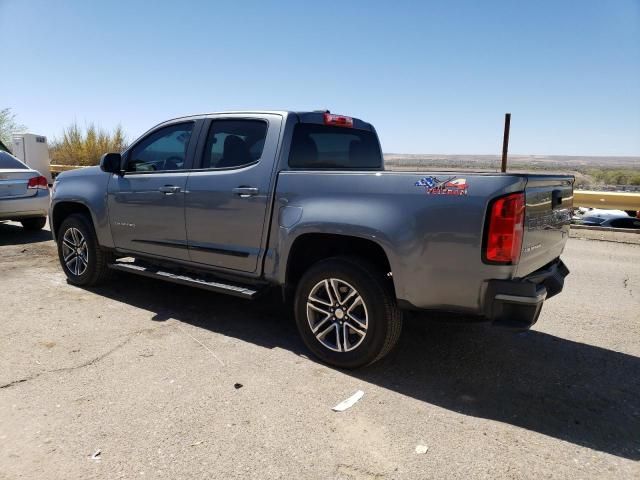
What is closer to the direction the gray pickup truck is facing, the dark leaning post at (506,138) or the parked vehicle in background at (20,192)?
the parked vehicle in background

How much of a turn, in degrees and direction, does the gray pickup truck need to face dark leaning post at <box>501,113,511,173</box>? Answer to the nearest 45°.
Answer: approximately 90° to its right

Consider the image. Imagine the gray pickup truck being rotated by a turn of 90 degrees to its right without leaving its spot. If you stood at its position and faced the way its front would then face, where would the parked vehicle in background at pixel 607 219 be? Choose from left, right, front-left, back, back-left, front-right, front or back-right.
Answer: front

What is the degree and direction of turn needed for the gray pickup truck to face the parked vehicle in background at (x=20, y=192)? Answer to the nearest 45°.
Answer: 0° — it already faces it

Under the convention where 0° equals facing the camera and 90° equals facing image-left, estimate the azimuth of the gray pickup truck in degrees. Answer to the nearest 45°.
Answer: approximately 135°

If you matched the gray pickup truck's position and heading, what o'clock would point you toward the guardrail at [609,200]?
The guardrail is roughly at 3 o'clock from the gray pickup truck.
